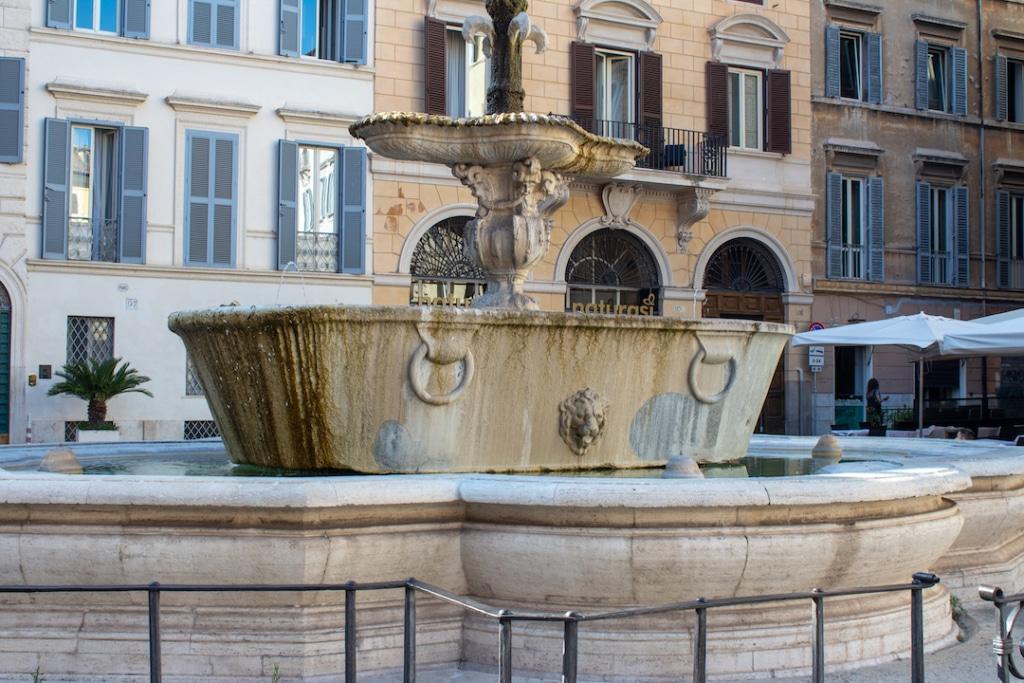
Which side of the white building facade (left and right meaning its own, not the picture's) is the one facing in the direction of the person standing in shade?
left

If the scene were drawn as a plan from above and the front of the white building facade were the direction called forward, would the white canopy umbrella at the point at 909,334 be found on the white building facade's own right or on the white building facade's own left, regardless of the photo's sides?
on the white building facade's own left

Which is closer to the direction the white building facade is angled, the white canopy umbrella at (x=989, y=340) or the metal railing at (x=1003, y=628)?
the metal railing

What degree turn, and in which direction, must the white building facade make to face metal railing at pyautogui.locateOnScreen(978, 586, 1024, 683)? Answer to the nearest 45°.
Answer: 0° — it already faces it

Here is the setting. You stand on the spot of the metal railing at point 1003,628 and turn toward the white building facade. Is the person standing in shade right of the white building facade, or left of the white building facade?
right

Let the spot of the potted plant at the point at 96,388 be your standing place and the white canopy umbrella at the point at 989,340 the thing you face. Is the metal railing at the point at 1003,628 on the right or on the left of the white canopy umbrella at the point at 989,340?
right

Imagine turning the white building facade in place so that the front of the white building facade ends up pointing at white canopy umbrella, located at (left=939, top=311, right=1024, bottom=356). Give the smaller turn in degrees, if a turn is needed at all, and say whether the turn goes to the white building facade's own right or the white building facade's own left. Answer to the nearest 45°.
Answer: approximately 45° to the white building facade's own left

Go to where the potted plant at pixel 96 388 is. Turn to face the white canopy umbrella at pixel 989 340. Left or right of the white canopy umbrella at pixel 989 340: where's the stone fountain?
right

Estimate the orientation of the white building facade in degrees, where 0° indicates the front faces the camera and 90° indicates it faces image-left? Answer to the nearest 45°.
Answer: approximately 0°

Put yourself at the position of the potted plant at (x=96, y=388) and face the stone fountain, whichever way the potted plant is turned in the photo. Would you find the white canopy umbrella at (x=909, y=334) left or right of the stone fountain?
left

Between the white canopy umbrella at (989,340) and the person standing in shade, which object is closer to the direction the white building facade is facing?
the white canopy umbrella

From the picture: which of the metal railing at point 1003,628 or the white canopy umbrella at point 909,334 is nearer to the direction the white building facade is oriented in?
the metal railing
